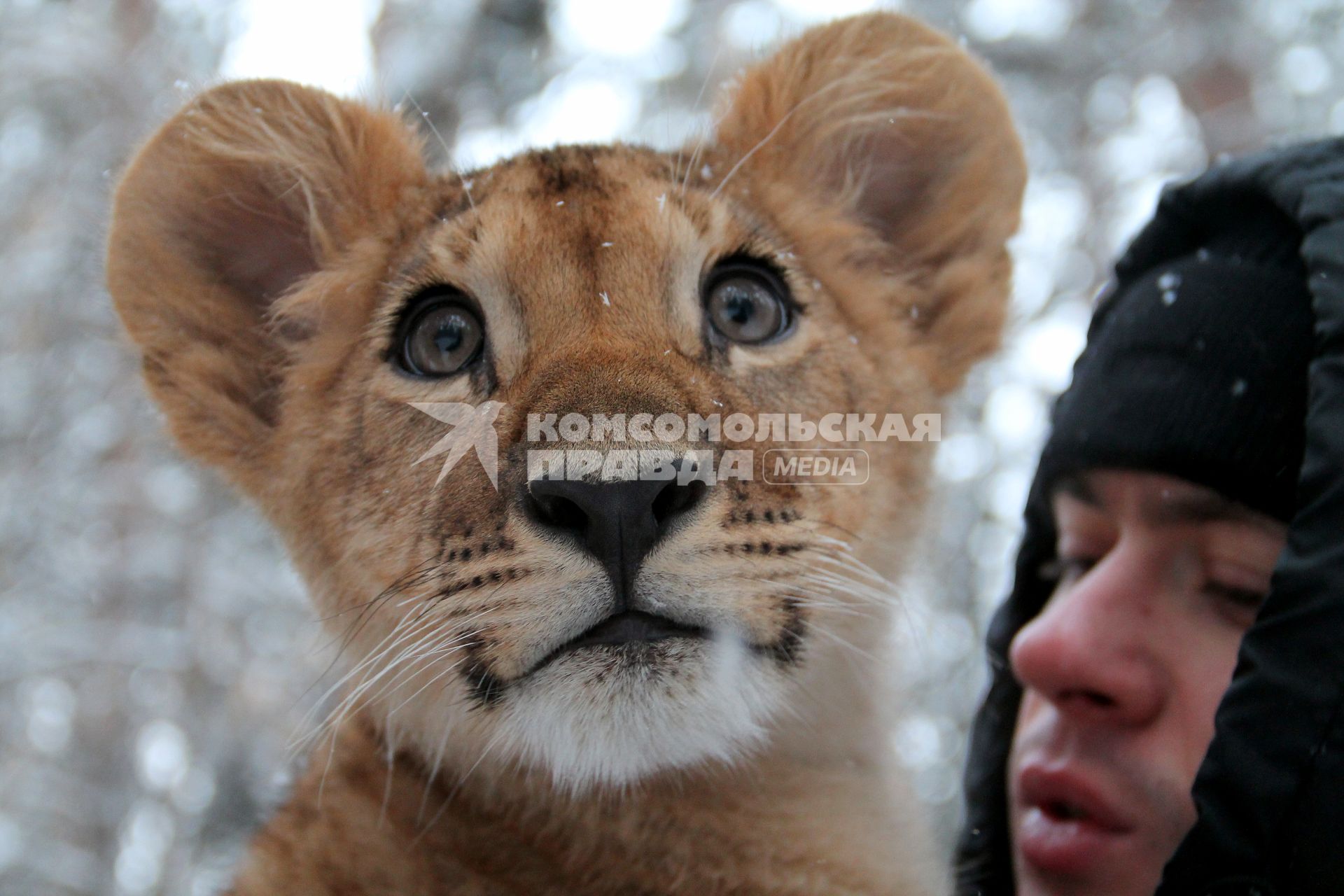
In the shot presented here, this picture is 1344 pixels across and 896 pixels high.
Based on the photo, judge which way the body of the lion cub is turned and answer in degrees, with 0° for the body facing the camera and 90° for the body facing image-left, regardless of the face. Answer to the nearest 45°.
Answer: approximately 0°
